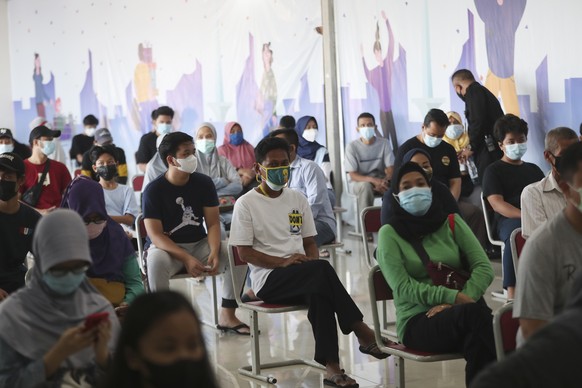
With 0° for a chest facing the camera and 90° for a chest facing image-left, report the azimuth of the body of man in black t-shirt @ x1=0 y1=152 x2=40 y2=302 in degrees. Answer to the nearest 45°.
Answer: approximately 0°

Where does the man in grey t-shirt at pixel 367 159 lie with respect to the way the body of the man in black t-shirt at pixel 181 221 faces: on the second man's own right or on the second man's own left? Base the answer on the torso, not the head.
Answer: on the second man's own left

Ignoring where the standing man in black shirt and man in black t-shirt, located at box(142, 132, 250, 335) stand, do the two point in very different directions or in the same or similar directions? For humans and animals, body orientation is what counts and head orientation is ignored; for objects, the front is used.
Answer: very different directions

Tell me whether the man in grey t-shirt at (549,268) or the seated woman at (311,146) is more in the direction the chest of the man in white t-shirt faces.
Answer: the man in grey t-shirt

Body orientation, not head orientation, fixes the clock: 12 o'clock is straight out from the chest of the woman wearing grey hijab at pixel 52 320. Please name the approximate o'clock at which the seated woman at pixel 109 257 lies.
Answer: The seated woman is roughly at 8 o'clock from the woman wearing grey hijab.

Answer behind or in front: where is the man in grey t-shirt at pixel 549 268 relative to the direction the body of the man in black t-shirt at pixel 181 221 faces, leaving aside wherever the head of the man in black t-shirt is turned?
in front

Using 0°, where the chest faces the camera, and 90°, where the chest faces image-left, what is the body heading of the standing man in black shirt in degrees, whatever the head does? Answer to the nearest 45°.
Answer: approximately 90°

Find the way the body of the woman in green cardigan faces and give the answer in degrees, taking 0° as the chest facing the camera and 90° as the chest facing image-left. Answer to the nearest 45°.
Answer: approximately 315°
